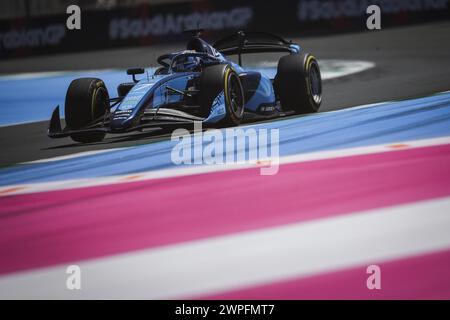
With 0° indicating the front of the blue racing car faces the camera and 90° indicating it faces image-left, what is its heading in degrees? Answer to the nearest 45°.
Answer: approximately 45°
